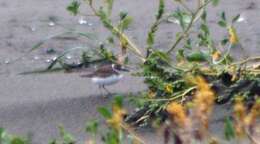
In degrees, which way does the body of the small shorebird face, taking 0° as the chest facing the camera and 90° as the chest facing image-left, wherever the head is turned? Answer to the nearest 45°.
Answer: approximately 270°
